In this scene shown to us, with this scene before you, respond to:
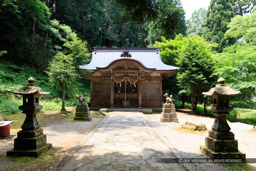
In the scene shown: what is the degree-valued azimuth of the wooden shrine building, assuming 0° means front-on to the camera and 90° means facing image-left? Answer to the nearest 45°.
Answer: approximately 0°

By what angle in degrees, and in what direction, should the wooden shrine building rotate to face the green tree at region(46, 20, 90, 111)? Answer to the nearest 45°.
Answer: approximately 45° to its right

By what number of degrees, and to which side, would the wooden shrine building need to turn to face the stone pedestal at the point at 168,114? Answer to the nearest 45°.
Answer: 0° — it already faces it

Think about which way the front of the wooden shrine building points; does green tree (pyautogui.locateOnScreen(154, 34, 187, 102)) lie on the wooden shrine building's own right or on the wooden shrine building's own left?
on the wooden shrine building's own left

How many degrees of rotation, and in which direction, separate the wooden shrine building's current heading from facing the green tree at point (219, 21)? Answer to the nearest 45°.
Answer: approximately 135° to its left

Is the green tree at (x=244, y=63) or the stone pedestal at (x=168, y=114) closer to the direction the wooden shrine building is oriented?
the stone pedestal

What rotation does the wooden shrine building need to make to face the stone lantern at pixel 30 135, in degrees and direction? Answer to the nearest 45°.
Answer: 0° — it already faces it

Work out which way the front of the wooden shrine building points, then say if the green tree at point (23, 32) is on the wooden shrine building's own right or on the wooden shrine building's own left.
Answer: on the wooden shrine building's own right
